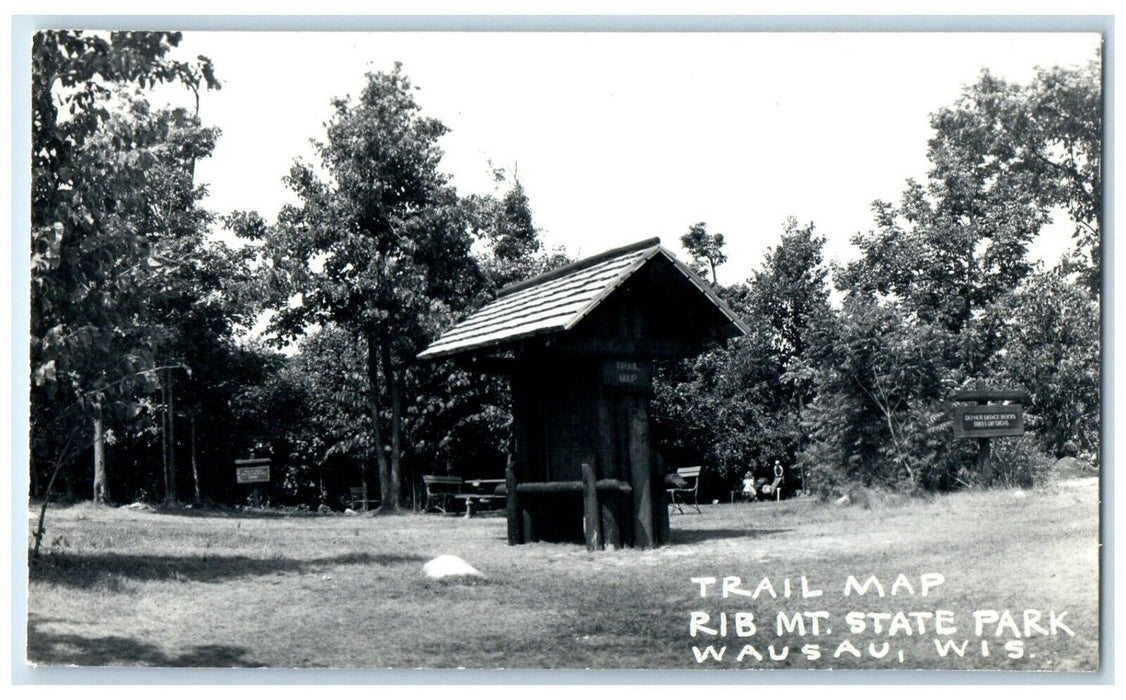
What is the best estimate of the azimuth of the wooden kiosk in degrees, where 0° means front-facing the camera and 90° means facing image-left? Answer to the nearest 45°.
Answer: approximately 315°

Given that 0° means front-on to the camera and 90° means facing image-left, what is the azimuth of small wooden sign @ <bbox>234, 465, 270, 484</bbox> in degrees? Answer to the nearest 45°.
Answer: approximately 0°

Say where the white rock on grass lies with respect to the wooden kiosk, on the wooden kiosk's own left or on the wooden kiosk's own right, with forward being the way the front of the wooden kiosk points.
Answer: on the wooden kiosk's own right

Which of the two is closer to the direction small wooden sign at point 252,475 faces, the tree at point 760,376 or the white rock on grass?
the white rock on grass
